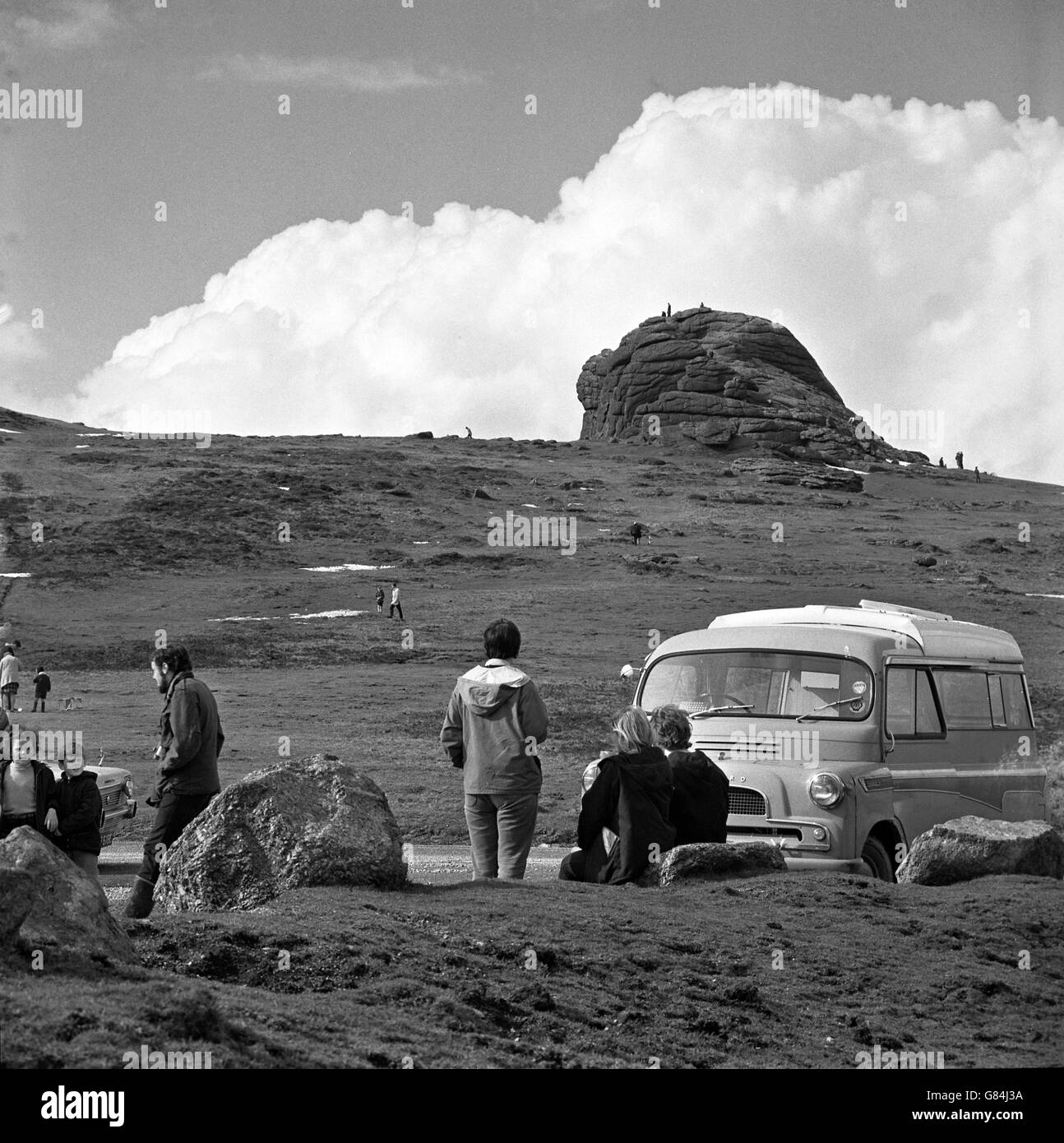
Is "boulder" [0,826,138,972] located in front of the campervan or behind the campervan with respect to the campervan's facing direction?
in front

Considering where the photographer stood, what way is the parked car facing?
facing the viewer and to the right of the viewer

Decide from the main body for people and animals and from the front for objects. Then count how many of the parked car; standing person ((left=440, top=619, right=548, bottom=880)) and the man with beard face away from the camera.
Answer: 1

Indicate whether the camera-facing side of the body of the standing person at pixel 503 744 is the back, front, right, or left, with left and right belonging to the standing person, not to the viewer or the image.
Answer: back

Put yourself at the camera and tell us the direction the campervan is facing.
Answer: facing the viewer and to the left of the viewer

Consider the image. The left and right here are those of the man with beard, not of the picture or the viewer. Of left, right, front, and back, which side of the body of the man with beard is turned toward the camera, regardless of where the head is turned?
left

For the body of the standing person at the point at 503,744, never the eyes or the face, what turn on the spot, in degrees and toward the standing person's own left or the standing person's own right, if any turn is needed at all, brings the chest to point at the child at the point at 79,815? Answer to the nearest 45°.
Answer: approximately 90° to the standing person's own left

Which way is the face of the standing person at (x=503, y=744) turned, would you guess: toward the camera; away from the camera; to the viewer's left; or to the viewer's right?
away from the camera

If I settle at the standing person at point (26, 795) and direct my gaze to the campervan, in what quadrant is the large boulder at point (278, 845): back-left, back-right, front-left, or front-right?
front-right

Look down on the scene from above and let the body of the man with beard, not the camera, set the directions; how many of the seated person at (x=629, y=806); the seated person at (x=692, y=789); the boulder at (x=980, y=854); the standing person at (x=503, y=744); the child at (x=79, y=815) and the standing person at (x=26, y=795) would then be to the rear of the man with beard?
4

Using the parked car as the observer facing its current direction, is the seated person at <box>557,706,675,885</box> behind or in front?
in front

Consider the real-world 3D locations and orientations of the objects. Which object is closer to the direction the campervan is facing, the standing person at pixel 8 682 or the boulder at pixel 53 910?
the boulder

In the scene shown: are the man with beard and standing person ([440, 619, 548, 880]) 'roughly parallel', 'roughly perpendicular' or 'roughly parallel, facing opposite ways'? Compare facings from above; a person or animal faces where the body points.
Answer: roughly perpendicular
